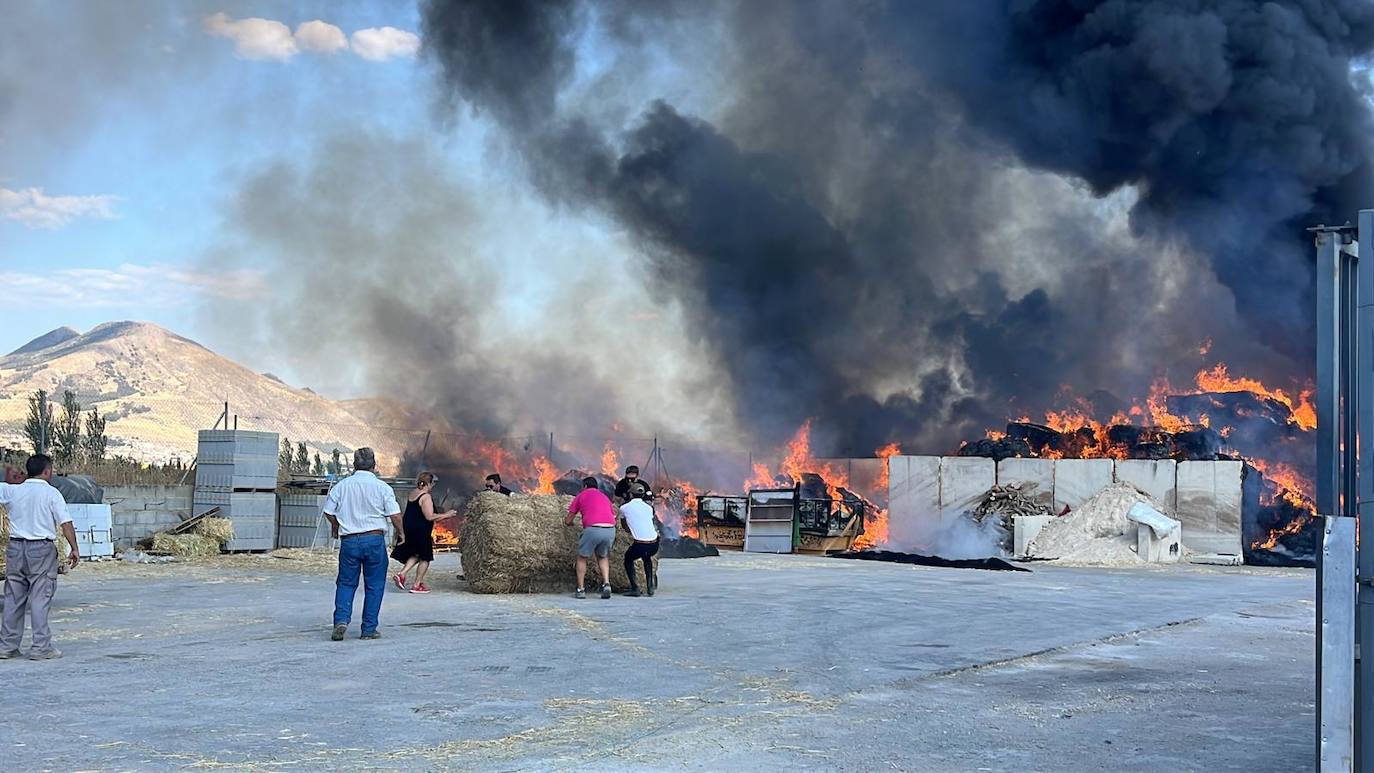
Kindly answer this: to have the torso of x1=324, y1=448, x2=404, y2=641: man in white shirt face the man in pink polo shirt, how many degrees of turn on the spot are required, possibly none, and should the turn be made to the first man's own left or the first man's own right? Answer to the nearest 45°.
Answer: approximately 45° to the first man's own right

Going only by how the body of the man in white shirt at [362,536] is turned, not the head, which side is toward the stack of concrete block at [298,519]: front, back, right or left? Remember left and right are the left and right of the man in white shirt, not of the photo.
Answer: front

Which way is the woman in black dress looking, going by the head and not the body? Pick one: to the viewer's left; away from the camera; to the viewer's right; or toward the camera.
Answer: to the viewer's right

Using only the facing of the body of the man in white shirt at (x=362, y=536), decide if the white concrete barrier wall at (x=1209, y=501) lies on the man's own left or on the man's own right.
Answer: on the man's own right

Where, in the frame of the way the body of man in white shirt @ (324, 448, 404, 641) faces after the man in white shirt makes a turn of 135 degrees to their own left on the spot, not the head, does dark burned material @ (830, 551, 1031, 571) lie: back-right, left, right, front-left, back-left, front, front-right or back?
back

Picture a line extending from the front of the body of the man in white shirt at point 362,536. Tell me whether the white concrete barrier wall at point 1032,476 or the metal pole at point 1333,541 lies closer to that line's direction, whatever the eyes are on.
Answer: the white concrete barrier wall

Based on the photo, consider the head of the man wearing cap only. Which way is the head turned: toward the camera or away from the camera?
away from the camera

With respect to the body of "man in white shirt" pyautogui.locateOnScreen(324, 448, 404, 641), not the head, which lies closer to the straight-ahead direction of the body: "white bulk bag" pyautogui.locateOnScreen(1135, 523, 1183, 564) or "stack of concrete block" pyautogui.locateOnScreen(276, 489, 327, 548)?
the stack of concrete block

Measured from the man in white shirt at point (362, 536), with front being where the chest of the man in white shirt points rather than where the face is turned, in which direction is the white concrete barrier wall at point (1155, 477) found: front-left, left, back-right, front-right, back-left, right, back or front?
front-right

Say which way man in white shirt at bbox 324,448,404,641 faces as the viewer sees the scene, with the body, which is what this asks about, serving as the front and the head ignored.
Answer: away from the camera

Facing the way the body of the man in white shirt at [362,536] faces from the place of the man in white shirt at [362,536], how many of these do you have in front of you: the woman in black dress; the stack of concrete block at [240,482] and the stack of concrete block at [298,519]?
3

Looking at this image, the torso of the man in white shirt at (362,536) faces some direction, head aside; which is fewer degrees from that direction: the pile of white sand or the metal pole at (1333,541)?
the pile of white sand

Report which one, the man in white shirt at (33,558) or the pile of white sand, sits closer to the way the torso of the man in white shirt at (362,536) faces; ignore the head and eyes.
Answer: the pile of white sand

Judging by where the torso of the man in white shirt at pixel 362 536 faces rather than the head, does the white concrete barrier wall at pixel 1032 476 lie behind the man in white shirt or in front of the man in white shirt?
in front

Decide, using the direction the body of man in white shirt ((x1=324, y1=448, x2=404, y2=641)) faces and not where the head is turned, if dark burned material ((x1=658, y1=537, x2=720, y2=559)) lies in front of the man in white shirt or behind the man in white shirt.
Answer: in front

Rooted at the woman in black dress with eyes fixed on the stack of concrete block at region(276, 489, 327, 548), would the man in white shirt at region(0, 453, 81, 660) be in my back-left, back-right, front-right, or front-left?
back-left
